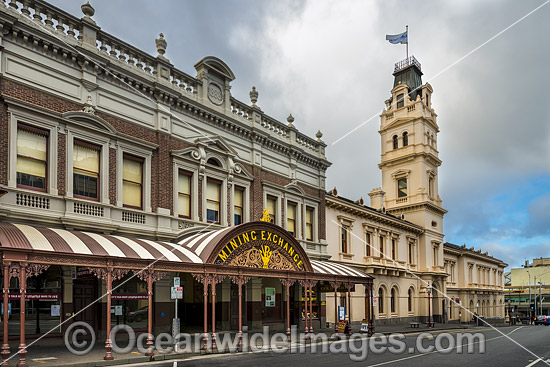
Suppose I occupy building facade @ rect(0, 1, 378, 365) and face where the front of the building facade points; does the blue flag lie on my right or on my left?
on my left

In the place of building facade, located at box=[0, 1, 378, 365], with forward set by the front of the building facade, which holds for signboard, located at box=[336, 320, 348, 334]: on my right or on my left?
on my left

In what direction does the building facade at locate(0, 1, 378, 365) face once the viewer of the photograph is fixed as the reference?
facing the viewer and to the right of the viewer
